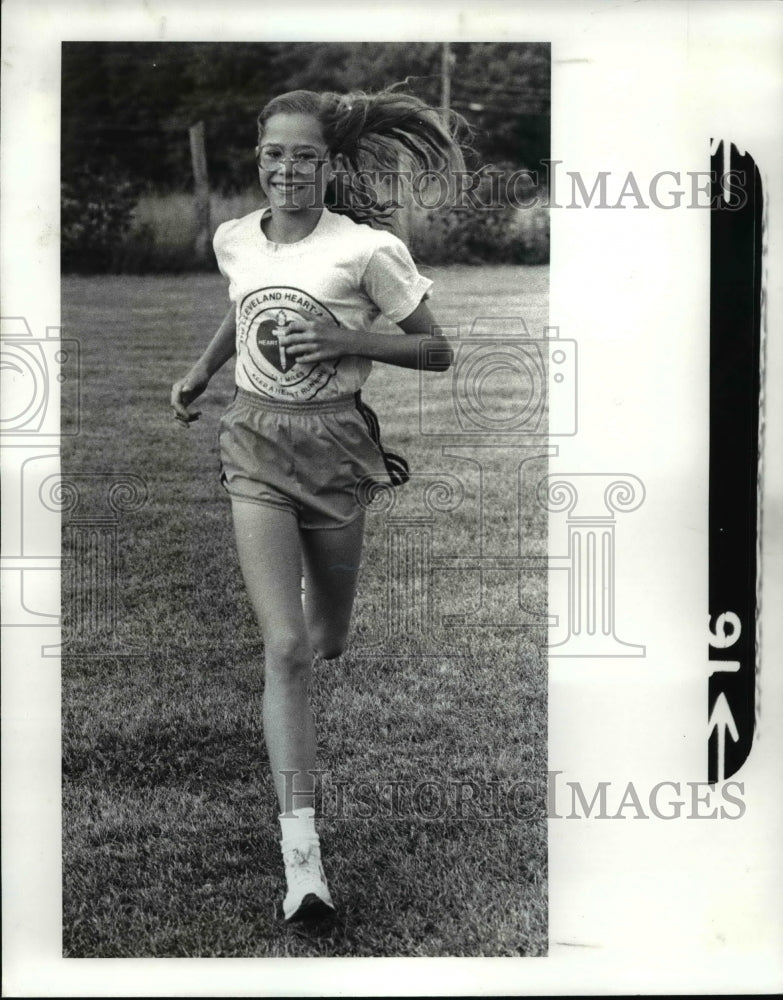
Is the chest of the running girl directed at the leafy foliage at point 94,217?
no

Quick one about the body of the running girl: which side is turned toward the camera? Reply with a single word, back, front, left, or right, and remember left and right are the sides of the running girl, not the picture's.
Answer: front
